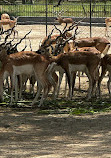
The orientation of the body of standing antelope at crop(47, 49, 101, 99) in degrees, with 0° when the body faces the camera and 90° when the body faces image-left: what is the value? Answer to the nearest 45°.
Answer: approximately 90°

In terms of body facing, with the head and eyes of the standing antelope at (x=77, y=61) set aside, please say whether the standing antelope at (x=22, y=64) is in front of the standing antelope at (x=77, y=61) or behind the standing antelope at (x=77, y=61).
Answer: in front
